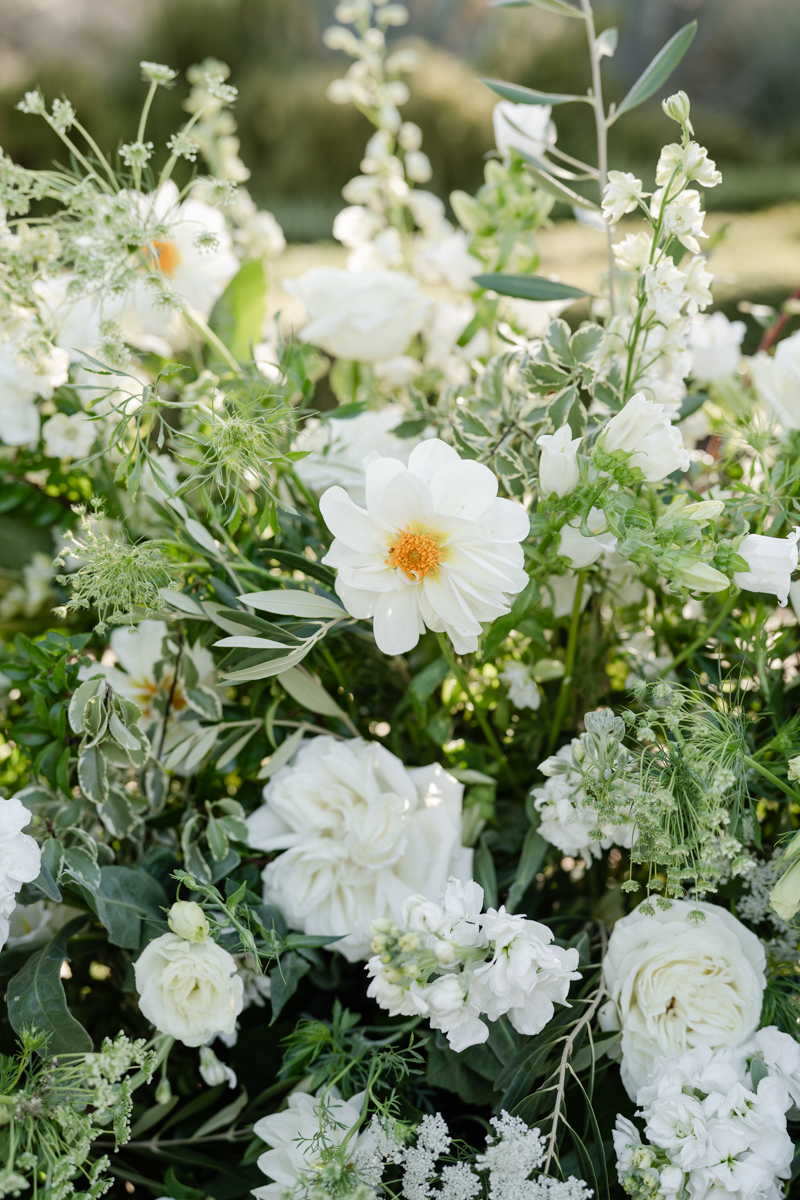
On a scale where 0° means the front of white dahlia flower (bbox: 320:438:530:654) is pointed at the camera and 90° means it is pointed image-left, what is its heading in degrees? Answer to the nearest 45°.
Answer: approximately 0°
